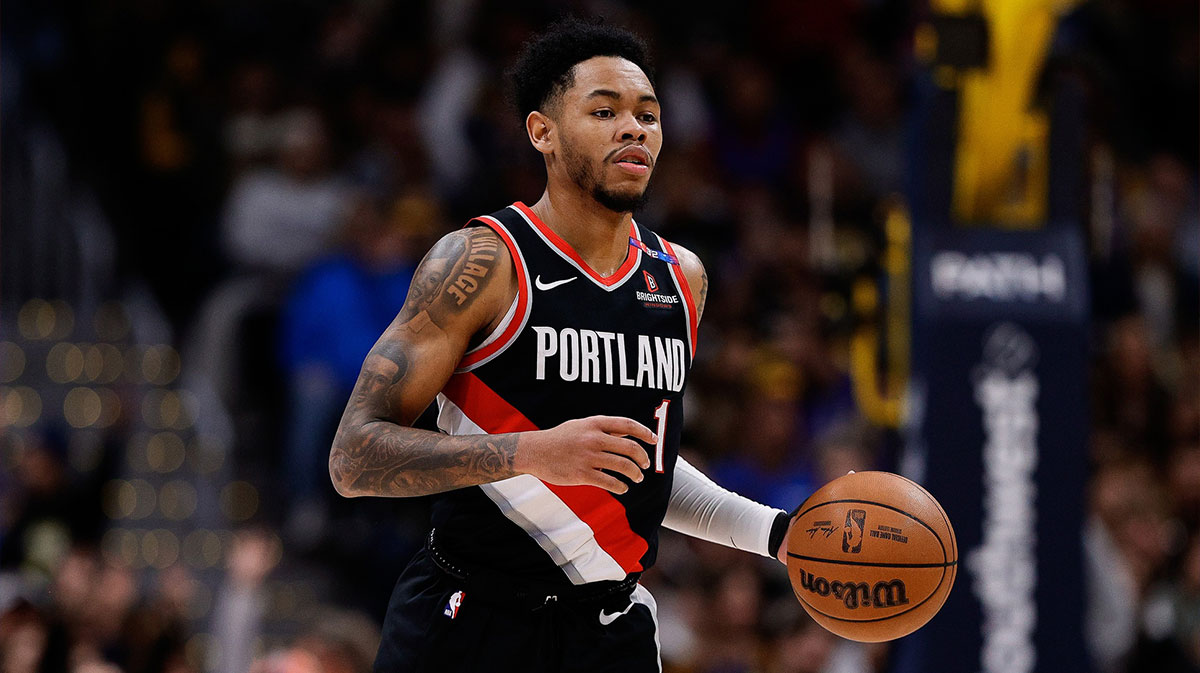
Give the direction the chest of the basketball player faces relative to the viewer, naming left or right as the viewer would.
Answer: facing the viewer and to the right of the viewer

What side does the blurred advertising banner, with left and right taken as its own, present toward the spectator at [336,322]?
right

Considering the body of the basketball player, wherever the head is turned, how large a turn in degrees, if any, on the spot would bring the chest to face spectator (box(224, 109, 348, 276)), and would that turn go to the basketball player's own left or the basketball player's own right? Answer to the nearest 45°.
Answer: approximately 135° to the basketball player's own left

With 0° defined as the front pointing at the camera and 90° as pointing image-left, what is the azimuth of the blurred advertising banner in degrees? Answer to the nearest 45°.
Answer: approximately 0°

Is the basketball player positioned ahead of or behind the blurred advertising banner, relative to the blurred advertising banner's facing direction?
ahead

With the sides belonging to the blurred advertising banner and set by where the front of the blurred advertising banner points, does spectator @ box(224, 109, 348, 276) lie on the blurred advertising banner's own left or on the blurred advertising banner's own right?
on the blurred advertising banner's own right

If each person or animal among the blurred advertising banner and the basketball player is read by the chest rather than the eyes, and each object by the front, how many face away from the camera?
0
